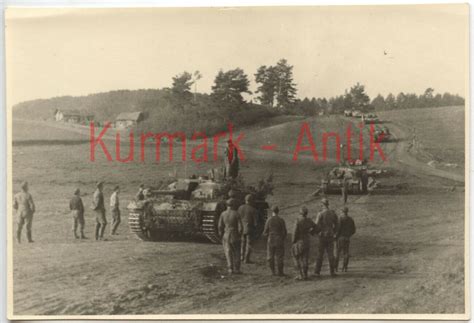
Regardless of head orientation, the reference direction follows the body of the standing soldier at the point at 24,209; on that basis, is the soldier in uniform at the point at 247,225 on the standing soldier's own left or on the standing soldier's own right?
on the standing soldier's own right

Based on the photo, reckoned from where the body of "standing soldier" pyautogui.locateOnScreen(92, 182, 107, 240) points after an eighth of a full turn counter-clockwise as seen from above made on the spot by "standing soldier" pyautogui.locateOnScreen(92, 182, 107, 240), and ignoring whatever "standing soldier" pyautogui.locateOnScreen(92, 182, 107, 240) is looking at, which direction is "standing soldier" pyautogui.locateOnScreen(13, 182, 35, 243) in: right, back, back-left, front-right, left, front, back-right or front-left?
back-left

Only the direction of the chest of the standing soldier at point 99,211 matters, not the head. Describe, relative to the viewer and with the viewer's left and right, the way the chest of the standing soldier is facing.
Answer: facing to the right of the viewer

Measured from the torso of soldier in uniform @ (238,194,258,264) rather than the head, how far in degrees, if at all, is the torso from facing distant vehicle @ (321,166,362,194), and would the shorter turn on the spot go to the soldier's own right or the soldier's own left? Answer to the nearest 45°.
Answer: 0° — they already face it

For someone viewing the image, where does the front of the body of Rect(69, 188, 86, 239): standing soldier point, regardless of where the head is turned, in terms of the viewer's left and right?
facing away from the viewer and to the right of the viewer

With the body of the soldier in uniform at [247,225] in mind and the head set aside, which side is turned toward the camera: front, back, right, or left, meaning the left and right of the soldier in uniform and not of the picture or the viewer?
back
